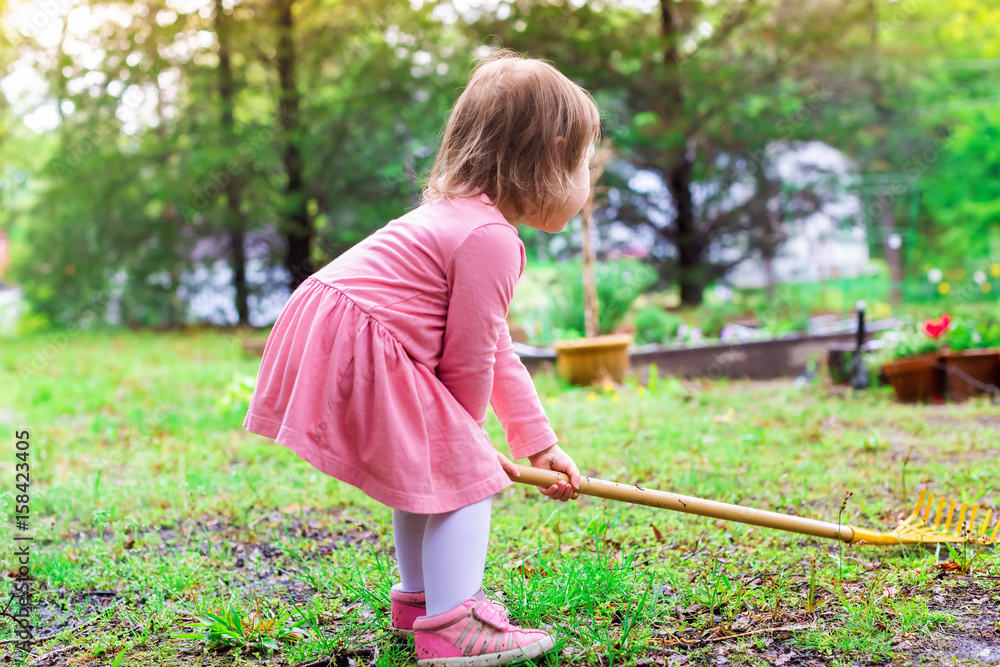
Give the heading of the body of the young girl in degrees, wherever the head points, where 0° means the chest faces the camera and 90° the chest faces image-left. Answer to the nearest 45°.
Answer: approximately 270°

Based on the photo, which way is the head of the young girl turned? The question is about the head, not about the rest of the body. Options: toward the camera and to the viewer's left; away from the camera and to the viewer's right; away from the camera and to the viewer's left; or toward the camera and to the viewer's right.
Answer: away from the camera and to the viewer's right

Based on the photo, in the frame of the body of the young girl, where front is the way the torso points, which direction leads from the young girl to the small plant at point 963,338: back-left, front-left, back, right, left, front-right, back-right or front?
front-left

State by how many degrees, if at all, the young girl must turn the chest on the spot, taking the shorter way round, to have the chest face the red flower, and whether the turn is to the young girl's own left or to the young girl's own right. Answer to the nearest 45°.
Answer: approximately 45° to the young girl's own left

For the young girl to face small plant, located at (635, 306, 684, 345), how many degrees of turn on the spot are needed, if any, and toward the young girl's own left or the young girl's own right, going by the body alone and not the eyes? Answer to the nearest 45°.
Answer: approximately 90° to the young girl's own left

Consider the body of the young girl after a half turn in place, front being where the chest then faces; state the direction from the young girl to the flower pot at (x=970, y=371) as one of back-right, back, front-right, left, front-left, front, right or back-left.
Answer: back-right

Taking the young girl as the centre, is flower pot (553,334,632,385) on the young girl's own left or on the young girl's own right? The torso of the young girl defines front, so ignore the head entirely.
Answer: on the young girl's own left

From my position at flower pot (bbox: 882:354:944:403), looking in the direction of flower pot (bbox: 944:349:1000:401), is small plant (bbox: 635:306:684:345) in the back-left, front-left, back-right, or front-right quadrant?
back-left
